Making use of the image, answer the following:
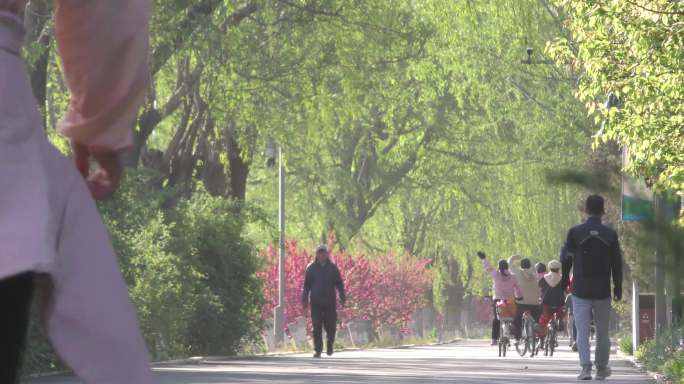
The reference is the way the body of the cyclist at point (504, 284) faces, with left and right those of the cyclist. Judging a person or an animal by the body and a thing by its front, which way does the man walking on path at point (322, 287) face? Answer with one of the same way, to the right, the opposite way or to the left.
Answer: the opposite way

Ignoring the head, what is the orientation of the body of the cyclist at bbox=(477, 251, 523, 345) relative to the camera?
away from the camera

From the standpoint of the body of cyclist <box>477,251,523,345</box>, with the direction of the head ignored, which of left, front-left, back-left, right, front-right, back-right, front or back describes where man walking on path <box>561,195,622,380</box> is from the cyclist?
back

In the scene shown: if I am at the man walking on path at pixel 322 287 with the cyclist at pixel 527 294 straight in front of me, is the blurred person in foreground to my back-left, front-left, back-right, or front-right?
back-right

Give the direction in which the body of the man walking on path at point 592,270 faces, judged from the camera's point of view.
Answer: away from the camera

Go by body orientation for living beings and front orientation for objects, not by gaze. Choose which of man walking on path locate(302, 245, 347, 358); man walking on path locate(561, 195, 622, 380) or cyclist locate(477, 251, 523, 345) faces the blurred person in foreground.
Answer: man walking on path locate(302, 245, 347, 358)

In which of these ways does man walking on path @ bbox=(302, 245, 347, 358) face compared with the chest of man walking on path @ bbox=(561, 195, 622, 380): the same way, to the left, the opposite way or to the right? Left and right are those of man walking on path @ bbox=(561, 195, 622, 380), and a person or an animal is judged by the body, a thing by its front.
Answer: the opposite way

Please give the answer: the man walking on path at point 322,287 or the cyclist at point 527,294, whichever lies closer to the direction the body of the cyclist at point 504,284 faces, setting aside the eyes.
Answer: the cyclist

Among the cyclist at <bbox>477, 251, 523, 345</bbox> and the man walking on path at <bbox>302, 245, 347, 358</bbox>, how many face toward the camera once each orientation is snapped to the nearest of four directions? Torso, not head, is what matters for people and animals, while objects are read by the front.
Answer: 1

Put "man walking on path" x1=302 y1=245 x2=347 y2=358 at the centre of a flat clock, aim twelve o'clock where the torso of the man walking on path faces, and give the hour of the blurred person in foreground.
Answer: The blurred person in foreground is roughly at 12 o'clock from the man walking on path.

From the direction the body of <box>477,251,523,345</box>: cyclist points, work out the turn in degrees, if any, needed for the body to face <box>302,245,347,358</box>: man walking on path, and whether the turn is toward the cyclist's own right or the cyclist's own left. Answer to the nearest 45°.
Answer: approximately 135° to the cyclist's own left

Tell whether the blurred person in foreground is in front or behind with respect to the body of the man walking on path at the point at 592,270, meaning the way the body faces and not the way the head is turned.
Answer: behind

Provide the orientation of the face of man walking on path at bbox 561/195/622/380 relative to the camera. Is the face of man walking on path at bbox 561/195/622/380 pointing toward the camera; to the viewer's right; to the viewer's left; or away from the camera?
away from the camera
